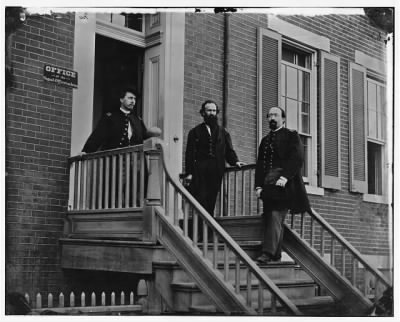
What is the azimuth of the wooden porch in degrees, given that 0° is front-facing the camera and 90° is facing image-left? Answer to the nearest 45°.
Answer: approximately 315°

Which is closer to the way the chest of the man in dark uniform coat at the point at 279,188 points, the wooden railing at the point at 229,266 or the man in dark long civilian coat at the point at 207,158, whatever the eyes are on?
the wooden railing

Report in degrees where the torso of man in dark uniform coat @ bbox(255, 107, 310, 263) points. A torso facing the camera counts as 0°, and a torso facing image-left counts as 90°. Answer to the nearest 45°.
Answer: approximately 45°
